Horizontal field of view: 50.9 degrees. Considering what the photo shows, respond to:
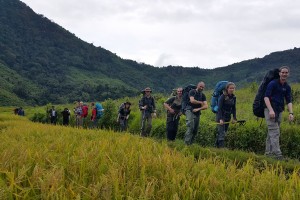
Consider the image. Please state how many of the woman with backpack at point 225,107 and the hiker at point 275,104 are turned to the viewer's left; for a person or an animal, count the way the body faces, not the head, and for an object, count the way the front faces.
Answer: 0

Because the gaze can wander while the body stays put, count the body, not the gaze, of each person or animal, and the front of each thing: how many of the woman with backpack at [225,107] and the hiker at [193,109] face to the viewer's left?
0

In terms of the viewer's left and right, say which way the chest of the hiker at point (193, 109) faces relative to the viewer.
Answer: facing the viewer and to the right of the viewer

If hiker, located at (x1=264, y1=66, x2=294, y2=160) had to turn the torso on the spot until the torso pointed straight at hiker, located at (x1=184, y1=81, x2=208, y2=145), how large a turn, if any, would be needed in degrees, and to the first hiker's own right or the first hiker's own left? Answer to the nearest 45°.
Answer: approximately 180°

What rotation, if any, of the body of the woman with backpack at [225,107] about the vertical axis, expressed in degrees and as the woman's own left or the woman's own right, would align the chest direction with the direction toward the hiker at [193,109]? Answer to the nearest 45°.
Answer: approximately 135° to the woman's own right

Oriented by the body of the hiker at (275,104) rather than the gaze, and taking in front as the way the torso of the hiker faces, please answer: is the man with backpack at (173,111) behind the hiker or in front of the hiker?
behind

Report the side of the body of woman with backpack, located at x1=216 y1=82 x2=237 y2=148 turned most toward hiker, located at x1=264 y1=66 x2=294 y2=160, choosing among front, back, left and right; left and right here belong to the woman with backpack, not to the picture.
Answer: front

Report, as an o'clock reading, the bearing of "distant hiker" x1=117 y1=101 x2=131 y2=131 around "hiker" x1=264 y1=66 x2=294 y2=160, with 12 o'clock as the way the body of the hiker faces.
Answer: The distant hiker is roughly at 6 o'clock from the hiker.
